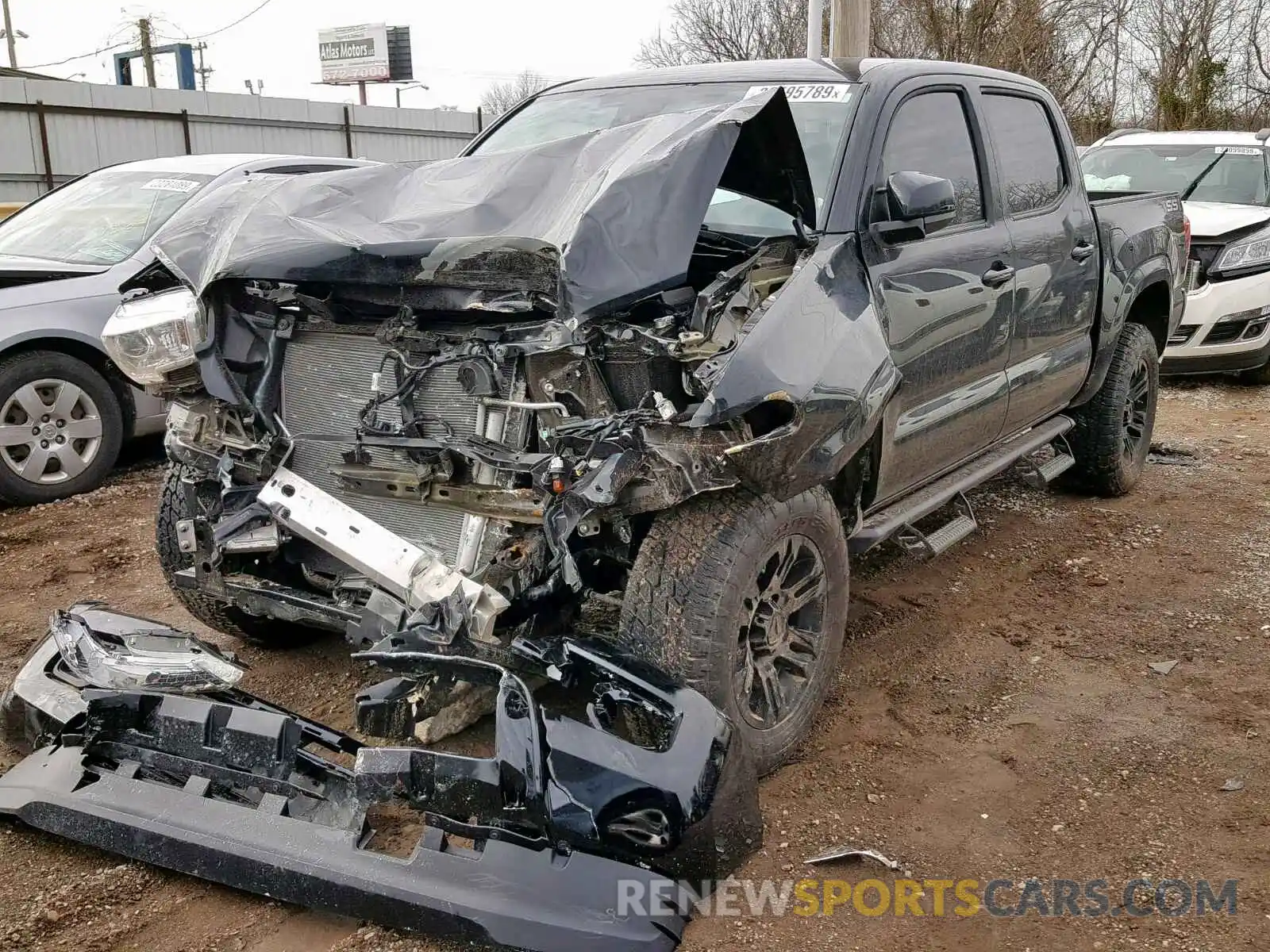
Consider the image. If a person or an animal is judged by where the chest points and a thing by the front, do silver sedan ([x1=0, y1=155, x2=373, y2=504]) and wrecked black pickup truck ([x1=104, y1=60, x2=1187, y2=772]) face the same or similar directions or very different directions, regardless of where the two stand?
same or similar directions

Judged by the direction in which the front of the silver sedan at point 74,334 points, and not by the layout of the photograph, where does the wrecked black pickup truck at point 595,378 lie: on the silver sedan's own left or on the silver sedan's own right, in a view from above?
on the silver sedan's own left

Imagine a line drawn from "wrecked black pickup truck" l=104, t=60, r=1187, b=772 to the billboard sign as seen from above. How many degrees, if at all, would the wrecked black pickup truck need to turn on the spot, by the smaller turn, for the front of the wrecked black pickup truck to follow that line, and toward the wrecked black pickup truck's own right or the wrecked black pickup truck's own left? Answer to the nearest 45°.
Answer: approximately 135° to the wrecked black pickup truck's own right

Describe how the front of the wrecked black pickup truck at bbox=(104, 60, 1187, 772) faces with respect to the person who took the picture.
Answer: facing the viewer and to the left of the viewer

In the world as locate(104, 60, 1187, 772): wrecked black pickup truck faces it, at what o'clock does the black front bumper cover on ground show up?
The black front bumper cover on ground is roughly at 11 o'clock from the wrecked black pickup truck.

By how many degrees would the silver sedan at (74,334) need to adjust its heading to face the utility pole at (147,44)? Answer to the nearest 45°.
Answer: approximately 135° to its right

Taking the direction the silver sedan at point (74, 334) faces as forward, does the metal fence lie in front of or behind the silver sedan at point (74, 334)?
behind

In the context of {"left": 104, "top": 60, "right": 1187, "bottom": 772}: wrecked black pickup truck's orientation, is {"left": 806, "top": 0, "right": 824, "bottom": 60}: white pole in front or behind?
behind

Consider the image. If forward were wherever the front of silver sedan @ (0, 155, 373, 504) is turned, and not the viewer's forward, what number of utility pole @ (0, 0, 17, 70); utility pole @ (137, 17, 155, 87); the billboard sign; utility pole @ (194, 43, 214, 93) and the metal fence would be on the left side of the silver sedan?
0

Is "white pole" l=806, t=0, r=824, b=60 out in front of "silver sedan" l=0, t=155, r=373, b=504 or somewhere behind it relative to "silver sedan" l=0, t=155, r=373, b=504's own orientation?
behind

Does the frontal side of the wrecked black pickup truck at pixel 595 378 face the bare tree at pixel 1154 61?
no

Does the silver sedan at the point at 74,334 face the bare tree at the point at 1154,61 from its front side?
no

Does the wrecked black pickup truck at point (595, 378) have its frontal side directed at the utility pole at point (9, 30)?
no

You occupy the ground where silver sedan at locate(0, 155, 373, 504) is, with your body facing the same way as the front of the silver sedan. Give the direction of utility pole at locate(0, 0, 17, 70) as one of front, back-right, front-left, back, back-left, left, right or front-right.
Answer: back-right

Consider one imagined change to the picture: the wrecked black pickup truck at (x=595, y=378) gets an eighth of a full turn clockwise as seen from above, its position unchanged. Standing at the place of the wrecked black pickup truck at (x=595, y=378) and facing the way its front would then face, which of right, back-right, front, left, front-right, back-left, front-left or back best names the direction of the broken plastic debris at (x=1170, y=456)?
back-right

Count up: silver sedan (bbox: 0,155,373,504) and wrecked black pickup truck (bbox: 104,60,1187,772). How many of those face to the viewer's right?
0
